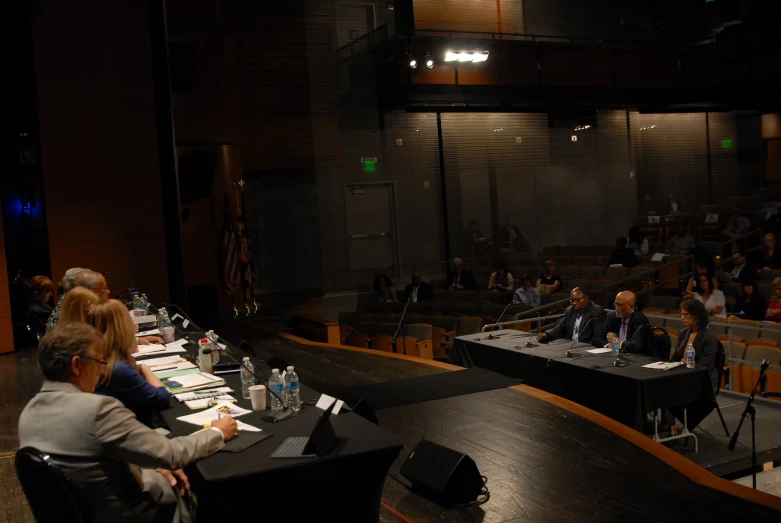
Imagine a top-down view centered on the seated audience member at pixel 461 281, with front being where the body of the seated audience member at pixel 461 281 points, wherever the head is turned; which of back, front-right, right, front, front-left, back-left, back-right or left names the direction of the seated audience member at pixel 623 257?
back-left

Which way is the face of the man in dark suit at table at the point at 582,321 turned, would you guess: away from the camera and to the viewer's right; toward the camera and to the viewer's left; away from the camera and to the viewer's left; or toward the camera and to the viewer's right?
toward the camera and to the viewer's left

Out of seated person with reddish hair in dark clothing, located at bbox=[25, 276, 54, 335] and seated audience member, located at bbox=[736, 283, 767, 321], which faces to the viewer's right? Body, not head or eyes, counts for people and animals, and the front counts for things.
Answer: seated person with reddish hair in dark clothing, located at bbox=[25, 276, 54, 335]

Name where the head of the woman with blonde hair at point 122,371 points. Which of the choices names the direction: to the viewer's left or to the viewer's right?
to the viewer's right

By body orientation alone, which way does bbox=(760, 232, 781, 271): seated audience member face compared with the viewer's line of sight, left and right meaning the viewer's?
facing the viewer and to the left of the viewer

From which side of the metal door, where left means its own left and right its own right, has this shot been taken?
front

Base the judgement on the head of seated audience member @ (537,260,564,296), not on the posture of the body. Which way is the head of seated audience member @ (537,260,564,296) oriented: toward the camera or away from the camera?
toward the camera

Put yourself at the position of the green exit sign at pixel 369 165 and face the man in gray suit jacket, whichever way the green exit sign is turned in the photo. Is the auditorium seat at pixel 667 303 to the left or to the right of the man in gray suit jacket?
left

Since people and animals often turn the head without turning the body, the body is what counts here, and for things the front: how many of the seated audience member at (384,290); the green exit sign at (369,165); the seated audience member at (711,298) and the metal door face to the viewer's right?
0

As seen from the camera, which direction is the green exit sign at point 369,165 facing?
toward the camera

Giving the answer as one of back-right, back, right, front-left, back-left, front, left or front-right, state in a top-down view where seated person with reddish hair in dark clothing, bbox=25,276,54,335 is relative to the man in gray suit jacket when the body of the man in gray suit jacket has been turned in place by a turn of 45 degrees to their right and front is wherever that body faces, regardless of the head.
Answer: left

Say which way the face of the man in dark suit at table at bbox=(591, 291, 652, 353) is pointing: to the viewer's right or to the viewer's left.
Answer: to the viewer's left

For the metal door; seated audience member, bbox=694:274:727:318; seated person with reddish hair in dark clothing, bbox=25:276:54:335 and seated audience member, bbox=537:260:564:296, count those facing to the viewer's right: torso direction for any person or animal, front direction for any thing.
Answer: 1

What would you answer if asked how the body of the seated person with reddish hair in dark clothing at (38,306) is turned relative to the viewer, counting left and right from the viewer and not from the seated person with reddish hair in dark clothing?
facing to the right of the viewer

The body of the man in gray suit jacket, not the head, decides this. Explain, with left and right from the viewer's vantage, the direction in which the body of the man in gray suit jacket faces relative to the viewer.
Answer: facing away from the viewer and to the right of the viewer

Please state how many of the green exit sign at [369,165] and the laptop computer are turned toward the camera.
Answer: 1

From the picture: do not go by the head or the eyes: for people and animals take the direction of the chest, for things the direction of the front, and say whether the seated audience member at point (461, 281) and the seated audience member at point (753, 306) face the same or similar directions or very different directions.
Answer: same or similar directions

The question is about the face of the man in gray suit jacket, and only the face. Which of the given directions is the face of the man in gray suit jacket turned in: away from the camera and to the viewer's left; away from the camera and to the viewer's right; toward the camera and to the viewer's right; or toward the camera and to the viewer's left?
away from the camera and to the viewer's right

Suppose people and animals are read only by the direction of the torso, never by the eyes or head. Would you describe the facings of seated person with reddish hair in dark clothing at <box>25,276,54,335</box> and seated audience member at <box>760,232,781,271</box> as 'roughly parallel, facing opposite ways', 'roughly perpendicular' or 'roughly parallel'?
roughly parallel, facing opposite ways

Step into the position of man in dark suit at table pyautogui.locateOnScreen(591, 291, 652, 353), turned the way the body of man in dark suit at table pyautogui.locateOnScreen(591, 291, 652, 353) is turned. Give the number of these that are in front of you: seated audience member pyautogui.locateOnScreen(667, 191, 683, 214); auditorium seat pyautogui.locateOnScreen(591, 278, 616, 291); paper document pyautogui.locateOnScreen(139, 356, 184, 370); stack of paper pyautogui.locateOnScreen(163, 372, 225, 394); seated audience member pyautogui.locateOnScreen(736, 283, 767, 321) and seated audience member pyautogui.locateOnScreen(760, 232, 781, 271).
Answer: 2
